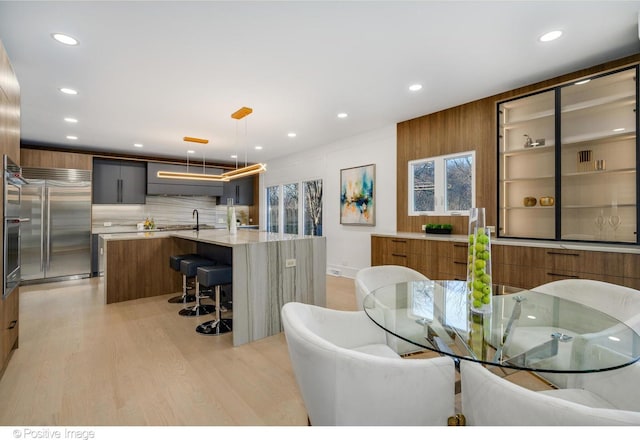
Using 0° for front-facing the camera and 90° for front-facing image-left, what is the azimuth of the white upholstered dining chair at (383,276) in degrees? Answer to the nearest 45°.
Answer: approximately 315°

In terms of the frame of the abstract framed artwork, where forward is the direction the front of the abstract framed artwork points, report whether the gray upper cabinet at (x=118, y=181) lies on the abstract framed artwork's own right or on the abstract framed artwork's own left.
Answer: on the abstract framed artwork's own right

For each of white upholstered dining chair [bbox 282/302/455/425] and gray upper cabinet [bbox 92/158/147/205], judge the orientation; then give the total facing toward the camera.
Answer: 1

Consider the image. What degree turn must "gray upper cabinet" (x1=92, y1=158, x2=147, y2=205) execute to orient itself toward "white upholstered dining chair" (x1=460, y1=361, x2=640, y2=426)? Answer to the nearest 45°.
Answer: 0° — it already faces it

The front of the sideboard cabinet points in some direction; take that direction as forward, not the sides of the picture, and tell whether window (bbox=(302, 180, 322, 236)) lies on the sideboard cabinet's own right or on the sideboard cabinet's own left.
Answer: on the sideboard cabinet's own right

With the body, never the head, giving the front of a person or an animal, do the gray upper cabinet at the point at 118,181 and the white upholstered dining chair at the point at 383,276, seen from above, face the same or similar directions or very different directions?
same or similar directions

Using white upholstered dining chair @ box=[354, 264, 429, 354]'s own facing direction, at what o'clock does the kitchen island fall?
The kitchen island is roughly at 5 o'clock from the white upholstered dining chair.

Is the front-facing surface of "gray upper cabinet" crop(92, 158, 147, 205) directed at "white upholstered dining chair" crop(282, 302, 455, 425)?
yes

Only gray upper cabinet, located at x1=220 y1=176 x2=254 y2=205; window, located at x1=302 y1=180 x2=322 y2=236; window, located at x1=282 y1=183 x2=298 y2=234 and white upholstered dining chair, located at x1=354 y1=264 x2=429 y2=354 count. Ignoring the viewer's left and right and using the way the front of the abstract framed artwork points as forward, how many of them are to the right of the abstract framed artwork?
3

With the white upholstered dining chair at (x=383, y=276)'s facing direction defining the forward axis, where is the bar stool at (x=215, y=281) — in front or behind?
behind

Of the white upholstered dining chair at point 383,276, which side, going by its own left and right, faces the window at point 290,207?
back

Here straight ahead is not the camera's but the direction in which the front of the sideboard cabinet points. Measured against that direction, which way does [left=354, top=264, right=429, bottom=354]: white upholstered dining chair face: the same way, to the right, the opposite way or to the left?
to the left

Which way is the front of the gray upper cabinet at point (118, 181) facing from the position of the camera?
facing the viewer

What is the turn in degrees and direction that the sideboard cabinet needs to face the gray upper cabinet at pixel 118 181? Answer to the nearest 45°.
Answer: approximately 45° to its right

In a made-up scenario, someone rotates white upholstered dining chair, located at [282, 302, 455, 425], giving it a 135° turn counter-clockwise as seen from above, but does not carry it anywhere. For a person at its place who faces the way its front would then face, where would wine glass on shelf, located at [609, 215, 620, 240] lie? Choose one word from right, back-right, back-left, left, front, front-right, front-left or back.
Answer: back-right

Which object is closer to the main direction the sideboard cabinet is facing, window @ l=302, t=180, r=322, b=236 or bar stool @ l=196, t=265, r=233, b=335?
the bar stool

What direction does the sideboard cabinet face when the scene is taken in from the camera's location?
facing the viewer and to the left of the viewer

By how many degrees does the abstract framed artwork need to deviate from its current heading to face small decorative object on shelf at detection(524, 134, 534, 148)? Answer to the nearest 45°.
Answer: approximately 90° to its left

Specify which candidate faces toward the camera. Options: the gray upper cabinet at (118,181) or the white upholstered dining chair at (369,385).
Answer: the gray upper cabinet
